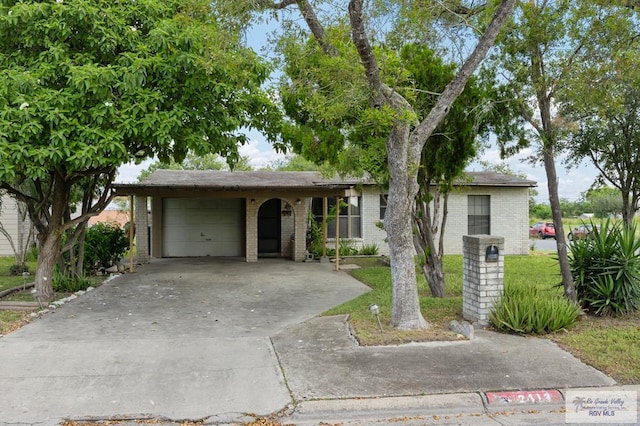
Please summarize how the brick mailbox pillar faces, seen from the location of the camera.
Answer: facing the viewer and to the right of the viewer

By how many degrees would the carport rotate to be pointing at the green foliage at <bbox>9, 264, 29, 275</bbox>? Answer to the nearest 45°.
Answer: approximately 45° to its right

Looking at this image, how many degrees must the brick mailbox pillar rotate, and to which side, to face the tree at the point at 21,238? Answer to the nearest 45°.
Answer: approximately 135° to its right

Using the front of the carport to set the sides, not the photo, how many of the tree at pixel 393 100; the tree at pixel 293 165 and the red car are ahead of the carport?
1

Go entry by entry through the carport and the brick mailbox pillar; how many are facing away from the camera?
0

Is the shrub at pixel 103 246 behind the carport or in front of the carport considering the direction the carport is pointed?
in front

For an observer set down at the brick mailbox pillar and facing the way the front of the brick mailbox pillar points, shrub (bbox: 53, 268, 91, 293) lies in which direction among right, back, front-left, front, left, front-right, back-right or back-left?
back-right

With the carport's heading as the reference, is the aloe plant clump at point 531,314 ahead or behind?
ahead

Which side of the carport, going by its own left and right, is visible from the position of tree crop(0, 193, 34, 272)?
right

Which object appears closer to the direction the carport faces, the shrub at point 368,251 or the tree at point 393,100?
the tree

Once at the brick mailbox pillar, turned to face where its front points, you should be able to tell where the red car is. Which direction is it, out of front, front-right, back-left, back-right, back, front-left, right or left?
back-left
